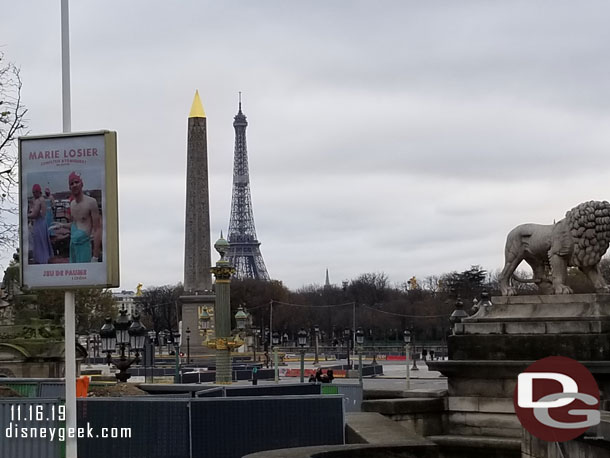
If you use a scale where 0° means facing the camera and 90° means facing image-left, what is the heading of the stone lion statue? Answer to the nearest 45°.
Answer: approximately 270°

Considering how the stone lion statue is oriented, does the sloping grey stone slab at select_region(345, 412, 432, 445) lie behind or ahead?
behind

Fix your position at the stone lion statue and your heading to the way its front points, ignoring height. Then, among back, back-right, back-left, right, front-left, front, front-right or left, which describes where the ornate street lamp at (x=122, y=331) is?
back-left

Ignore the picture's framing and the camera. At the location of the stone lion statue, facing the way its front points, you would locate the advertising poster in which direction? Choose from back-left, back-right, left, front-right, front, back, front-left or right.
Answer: back-right

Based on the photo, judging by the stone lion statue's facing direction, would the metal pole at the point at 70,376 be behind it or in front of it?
behind

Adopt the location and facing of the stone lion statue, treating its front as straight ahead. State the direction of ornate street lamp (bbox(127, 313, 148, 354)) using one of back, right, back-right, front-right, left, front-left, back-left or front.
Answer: back-left

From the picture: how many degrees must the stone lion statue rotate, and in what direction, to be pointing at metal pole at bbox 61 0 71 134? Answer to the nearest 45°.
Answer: approximately 135° to its right
